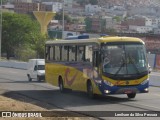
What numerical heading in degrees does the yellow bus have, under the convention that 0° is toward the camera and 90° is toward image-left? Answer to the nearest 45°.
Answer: approximately 315°

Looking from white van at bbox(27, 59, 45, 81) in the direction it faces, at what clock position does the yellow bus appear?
The yellow bus is roughly at 1 o'clock from the white van.

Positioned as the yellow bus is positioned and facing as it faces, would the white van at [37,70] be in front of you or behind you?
behind

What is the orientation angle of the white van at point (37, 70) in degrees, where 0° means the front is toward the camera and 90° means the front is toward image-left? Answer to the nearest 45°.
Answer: approximately 315°
